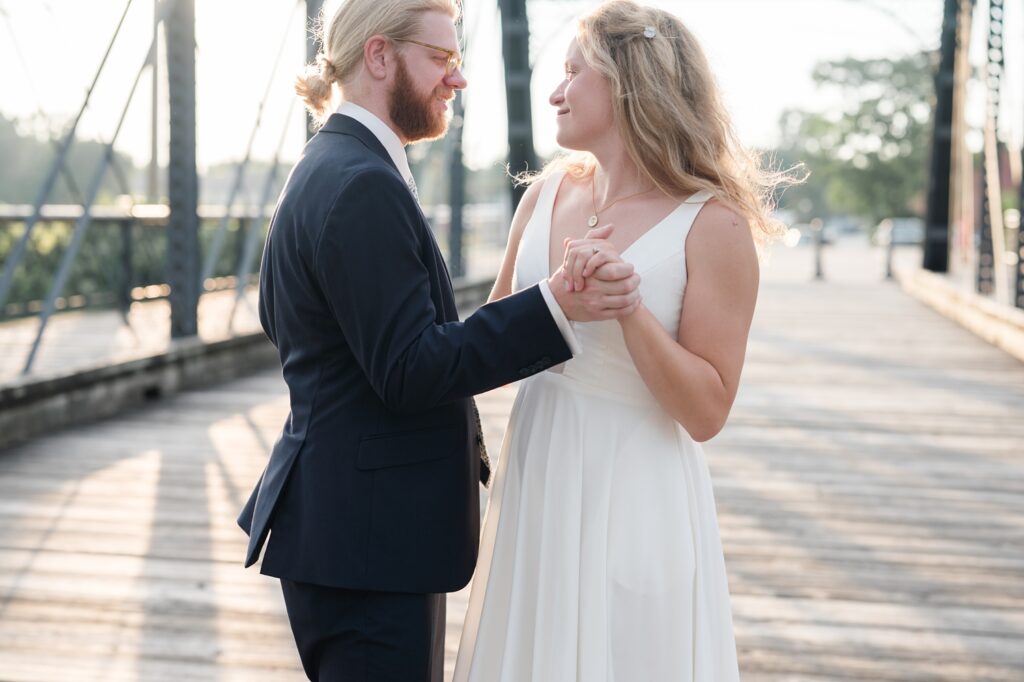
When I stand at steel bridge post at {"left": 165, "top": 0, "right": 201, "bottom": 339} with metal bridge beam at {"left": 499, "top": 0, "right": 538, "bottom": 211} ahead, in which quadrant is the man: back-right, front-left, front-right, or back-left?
back-right

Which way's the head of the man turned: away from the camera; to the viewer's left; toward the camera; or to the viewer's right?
to the viewer's right

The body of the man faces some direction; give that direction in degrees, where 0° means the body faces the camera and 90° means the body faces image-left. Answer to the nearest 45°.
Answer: approximately 270°

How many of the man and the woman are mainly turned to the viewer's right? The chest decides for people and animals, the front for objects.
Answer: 1

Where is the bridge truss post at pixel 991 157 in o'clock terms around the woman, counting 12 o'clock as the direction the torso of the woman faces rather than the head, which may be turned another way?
The bridge truss post is roughly at 5 o'clock from the woman.

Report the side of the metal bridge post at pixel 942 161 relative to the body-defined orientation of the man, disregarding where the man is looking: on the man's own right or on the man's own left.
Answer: on the man's own left

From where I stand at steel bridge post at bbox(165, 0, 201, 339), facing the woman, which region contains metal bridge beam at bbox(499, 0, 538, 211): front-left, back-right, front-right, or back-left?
back-left

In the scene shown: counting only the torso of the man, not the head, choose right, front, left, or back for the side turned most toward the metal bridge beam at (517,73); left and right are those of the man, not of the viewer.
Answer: left

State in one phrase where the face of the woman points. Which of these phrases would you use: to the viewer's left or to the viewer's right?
to the viewer's left

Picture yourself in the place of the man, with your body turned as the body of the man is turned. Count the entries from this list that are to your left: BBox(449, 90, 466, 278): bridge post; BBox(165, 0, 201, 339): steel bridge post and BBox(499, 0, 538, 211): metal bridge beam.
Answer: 3

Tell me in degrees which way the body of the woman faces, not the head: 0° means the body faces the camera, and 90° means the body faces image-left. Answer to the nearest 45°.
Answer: approximately 45°

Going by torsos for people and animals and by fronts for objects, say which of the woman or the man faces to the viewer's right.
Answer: the man

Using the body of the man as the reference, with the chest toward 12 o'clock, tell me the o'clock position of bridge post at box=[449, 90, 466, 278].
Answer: The bridge post is roughly at 9 o'clock from the man.
